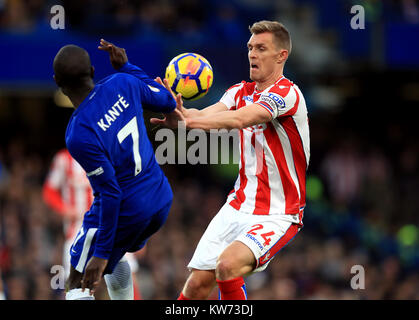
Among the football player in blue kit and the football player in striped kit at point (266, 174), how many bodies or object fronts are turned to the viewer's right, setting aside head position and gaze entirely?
0

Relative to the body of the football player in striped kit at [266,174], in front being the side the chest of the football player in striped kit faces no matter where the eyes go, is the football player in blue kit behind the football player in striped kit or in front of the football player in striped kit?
in front

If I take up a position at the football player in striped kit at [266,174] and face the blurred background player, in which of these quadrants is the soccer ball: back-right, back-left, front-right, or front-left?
front-left

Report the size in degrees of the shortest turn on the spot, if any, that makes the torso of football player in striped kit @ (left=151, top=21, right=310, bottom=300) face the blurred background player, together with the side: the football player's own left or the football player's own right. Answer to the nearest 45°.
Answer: approximately 90° to the football player's own right

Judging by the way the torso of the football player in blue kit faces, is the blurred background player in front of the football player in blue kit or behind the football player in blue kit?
in front

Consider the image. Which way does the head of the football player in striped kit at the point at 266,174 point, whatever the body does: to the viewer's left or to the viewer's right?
to the viewer's left

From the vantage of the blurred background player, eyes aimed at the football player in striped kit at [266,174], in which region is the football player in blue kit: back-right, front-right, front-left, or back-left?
front-right

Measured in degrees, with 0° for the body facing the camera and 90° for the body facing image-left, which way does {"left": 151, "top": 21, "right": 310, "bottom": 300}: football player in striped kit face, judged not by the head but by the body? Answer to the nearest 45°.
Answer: approximately 45°
